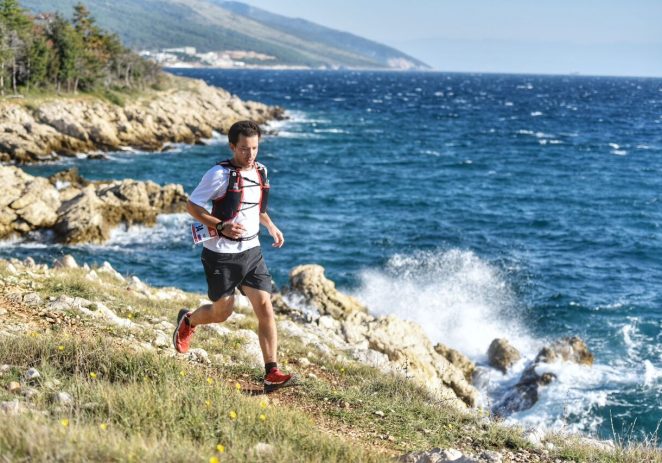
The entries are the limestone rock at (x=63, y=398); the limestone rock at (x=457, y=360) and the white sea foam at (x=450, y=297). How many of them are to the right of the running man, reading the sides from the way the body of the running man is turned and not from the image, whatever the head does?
1

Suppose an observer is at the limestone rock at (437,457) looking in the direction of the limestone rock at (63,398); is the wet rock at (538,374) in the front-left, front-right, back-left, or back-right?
back-right

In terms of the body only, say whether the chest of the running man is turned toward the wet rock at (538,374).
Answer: no

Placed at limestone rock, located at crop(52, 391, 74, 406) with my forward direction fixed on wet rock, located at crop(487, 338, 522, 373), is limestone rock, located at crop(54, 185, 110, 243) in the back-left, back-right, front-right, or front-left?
front-left

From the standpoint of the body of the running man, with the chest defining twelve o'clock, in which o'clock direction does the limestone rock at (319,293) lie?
The limestone rock is roughly at 8 o'clock from the running man.

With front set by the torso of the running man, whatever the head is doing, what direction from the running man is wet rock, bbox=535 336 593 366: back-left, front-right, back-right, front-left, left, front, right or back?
left

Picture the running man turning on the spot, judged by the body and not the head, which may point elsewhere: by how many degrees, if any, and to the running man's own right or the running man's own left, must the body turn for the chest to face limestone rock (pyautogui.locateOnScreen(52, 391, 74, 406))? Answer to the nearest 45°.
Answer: approximately 90° to the running man's own right

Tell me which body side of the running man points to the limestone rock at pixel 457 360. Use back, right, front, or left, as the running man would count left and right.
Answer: left

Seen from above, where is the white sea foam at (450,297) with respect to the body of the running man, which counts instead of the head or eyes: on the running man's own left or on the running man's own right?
on the running man's own left

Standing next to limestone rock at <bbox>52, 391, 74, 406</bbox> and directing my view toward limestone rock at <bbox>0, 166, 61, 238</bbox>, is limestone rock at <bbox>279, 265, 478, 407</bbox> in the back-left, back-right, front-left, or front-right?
front-right
